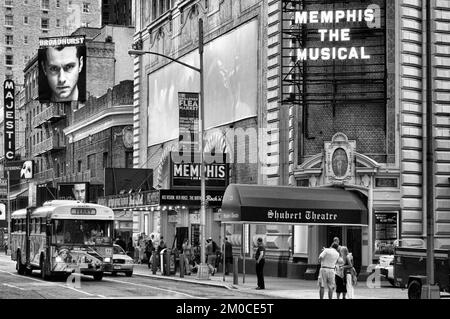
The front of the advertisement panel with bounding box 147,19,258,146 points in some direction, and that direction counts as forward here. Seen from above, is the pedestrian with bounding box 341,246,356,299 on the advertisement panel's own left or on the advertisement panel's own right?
on the advertisement panel's own left

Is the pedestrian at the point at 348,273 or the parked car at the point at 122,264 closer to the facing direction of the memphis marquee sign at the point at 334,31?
the pedestrian

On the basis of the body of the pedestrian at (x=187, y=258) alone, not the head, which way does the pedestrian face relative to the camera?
toward the camera

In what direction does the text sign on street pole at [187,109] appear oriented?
toward the camera

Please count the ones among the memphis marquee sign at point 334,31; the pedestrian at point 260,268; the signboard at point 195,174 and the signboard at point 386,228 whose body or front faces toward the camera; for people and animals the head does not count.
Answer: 3

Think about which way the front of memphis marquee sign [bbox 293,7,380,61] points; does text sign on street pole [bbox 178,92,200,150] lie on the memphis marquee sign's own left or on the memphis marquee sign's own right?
on the memphis marquee sign's own right

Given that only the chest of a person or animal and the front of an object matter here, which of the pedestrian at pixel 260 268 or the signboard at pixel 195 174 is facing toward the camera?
the signboard

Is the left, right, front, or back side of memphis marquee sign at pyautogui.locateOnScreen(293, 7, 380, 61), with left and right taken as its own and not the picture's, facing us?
front

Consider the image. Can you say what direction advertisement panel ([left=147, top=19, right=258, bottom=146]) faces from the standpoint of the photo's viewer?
facing the viewer and to the left of the viewer
